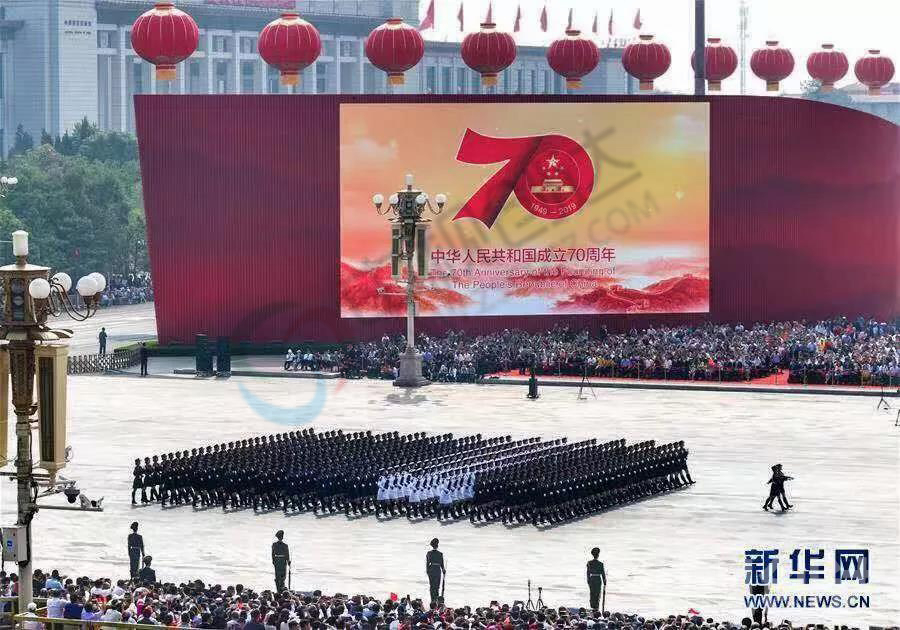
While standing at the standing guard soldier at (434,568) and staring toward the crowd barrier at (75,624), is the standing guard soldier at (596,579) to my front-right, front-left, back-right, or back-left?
back-left

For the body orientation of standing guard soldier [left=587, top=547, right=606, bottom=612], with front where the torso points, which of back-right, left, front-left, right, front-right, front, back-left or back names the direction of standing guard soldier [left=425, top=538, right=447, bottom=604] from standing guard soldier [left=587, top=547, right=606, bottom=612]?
left

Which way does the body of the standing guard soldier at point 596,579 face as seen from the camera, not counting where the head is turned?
away from the camera

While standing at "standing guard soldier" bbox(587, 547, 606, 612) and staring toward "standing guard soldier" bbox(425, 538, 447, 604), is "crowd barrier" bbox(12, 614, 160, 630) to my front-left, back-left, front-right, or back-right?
front-left

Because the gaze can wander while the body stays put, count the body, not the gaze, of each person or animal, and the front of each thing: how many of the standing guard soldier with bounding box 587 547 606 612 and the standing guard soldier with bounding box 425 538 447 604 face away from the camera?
2

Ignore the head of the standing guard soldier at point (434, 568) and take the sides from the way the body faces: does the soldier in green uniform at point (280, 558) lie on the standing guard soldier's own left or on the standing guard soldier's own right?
on the standing guard soldier's own left

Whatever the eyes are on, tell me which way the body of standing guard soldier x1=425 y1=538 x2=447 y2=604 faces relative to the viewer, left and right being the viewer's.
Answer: facing away from the viewer

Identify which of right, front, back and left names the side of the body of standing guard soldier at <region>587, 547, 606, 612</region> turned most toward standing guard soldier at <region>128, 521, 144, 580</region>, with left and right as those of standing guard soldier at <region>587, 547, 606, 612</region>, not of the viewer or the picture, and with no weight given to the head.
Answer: left

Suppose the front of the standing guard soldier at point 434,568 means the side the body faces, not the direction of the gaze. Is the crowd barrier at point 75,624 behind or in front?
behind

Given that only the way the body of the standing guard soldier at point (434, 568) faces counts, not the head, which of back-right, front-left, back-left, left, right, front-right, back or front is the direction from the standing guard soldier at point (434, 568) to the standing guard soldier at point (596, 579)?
right

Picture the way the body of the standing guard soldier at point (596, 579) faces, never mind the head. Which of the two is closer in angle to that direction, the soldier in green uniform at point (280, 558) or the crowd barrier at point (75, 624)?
the soldier in green uniform

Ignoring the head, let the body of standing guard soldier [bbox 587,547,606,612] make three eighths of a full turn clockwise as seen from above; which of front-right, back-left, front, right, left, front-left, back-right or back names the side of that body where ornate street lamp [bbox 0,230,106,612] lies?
right

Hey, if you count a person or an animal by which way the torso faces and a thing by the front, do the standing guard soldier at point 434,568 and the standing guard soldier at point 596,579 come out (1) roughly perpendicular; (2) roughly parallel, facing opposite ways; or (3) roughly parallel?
roughly parallel
